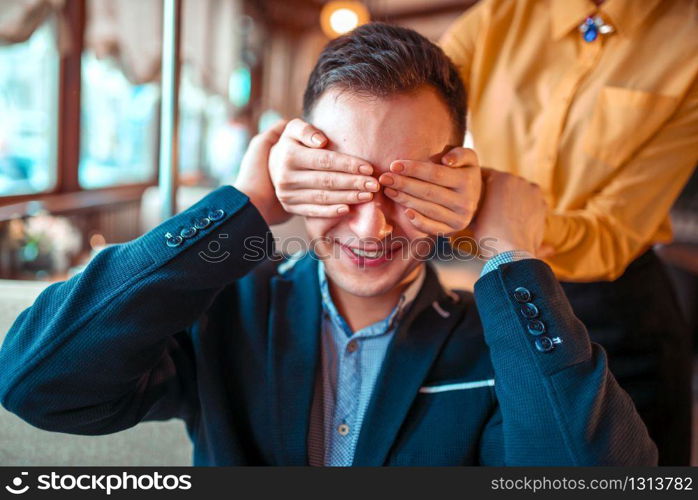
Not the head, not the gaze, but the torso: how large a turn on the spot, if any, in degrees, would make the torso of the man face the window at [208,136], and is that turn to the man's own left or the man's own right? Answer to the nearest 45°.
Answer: approximately 180°

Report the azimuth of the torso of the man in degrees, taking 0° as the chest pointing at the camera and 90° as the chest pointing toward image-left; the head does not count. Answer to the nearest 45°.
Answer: approximately 0°

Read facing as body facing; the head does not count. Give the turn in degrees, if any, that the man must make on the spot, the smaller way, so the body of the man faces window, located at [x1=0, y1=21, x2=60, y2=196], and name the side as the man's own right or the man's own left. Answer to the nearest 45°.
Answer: approximately 135° to the man's own right

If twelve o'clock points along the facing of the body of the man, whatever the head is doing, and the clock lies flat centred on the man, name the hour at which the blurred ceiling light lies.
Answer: The blurred ceiling light is roughly at 6 o'clock from the man.

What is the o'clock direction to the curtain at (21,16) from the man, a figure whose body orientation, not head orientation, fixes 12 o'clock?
The curtain is roughly at 5 o'clock from the man.
